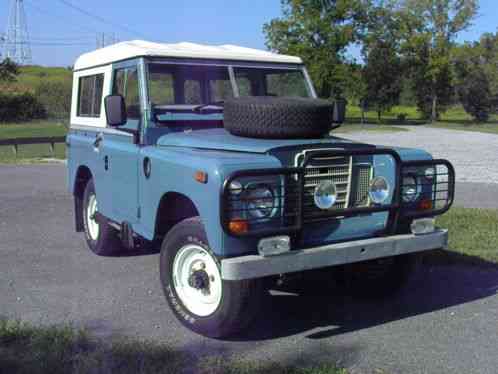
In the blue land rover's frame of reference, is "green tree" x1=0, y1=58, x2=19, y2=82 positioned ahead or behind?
behind

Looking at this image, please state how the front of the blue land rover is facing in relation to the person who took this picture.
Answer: facing the viewer and to the right of the viewer

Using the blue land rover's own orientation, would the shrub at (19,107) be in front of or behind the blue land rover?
behind

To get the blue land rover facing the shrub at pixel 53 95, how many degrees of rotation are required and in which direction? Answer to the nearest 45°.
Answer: approximately 135° to its left
